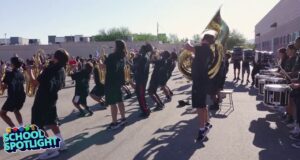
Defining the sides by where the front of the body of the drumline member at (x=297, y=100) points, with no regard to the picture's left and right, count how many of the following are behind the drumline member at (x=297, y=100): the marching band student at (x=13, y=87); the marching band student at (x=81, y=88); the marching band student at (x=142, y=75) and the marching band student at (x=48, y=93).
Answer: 0

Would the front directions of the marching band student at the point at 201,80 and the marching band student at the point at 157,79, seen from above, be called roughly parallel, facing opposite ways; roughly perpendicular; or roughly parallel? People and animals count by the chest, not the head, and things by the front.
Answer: roughly parallel

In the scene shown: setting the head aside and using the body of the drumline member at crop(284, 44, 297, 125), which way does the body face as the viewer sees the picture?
to the viewer's left

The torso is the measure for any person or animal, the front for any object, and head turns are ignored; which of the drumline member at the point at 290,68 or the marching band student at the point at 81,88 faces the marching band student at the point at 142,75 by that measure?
the drumline member

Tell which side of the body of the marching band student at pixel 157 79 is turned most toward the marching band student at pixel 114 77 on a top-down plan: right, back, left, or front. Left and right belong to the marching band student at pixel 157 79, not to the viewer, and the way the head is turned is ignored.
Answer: left

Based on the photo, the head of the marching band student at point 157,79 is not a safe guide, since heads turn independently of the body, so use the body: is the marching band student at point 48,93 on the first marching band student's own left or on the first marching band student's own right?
on the first marching band student's own left

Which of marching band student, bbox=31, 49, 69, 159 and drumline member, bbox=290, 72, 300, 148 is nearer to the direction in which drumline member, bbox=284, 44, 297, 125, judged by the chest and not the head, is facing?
the marching band student

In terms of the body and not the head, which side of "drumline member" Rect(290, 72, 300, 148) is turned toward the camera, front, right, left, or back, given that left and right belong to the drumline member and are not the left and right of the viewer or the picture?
left
